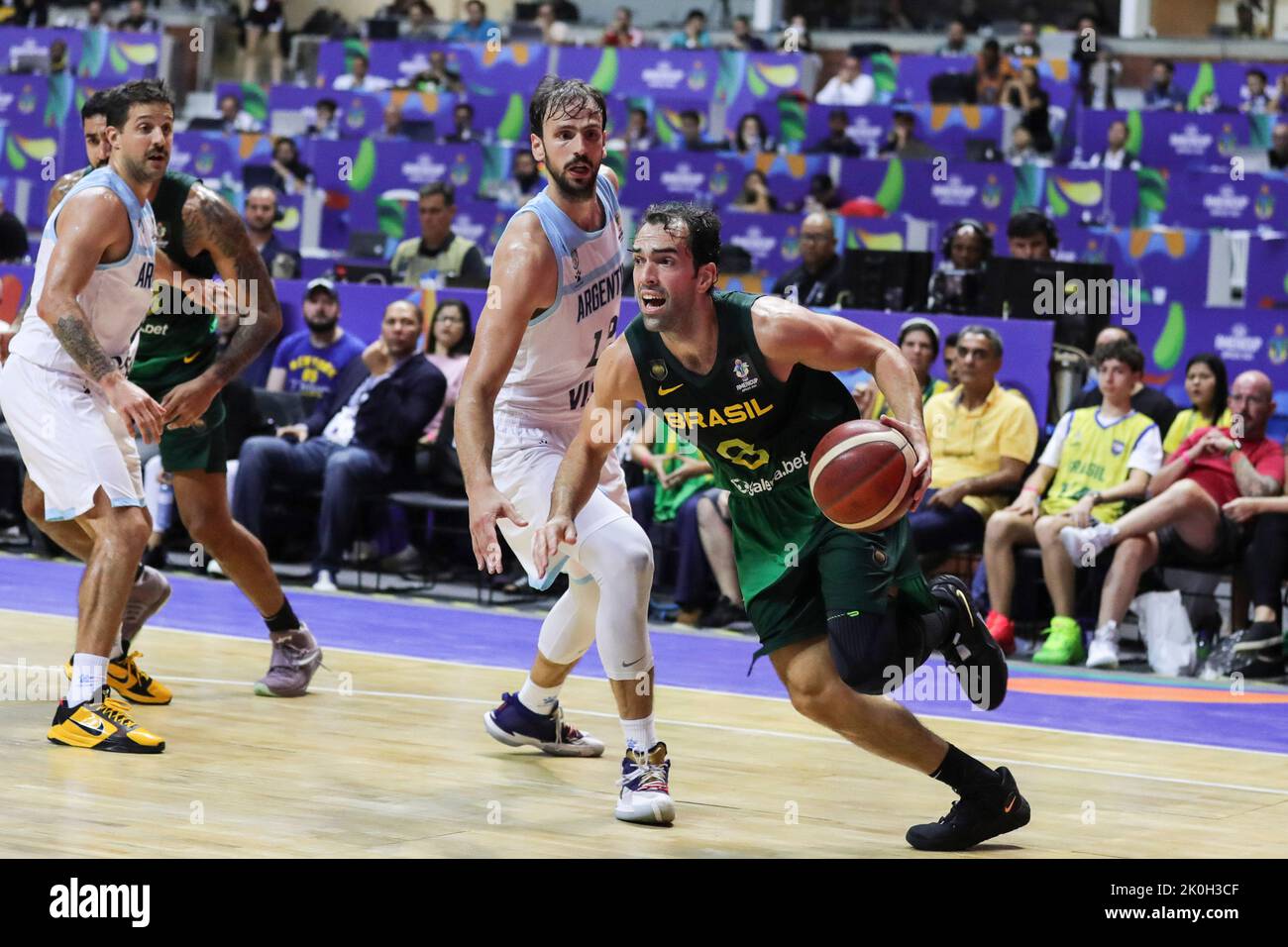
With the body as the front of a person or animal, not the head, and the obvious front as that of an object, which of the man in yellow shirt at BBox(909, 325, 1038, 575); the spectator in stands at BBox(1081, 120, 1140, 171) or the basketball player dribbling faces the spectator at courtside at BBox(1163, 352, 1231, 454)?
the spectator in stands at BBox(1081, 120, 1140, 171)

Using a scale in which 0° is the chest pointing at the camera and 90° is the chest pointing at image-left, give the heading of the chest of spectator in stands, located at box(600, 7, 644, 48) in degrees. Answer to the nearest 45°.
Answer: approximately 0°

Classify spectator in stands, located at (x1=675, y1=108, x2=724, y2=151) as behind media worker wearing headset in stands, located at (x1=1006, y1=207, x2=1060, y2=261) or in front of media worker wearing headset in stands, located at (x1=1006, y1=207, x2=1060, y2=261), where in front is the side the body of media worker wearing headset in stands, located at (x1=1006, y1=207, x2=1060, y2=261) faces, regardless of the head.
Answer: behind

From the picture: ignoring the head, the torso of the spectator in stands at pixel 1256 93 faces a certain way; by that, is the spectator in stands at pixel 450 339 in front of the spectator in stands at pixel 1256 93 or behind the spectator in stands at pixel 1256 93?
in front

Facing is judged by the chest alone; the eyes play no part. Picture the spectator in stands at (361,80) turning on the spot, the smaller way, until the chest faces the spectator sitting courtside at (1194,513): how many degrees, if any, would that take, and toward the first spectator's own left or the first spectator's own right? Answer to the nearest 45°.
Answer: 0° — they already face them

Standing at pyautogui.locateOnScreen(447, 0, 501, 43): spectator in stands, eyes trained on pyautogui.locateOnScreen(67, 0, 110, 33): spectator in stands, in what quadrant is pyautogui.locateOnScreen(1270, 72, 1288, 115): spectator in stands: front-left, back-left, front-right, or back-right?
back-left

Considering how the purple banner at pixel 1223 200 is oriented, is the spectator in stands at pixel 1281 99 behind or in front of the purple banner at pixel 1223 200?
behind

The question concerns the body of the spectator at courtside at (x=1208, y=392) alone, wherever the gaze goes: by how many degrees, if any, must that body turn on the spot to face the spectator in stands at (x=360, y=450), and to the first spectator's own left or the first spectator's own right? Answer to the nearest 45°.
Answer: approximately 45° to the first spectator's own right
